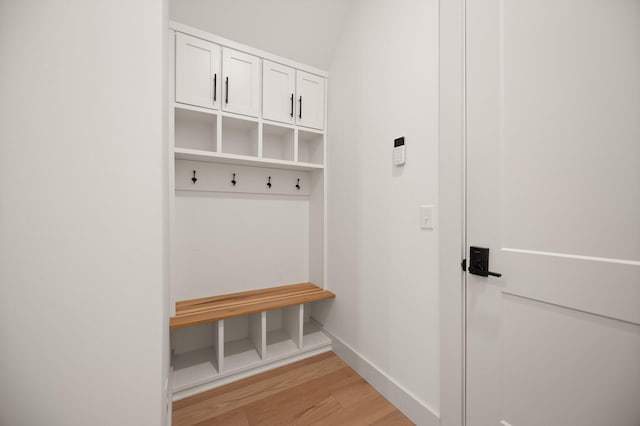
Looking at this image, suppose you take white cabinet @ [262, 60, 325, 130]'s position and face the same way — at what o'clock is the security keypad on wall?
The security keypad on wall is roughly at 12 o'clock from the white cabinet.

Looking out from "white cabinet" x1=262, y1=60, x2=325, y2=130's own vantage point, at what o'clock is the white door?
The white door is roughly at 12 o'clock from the white cabinet.

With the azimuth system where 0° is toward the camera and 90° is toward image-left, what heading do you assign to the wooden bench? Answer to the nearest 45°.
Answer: approximately 315°

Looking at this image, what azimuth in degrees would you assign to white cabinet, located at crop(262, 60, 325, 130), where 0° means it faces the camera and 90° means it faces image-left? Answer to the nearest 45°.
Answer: approximately 315°
